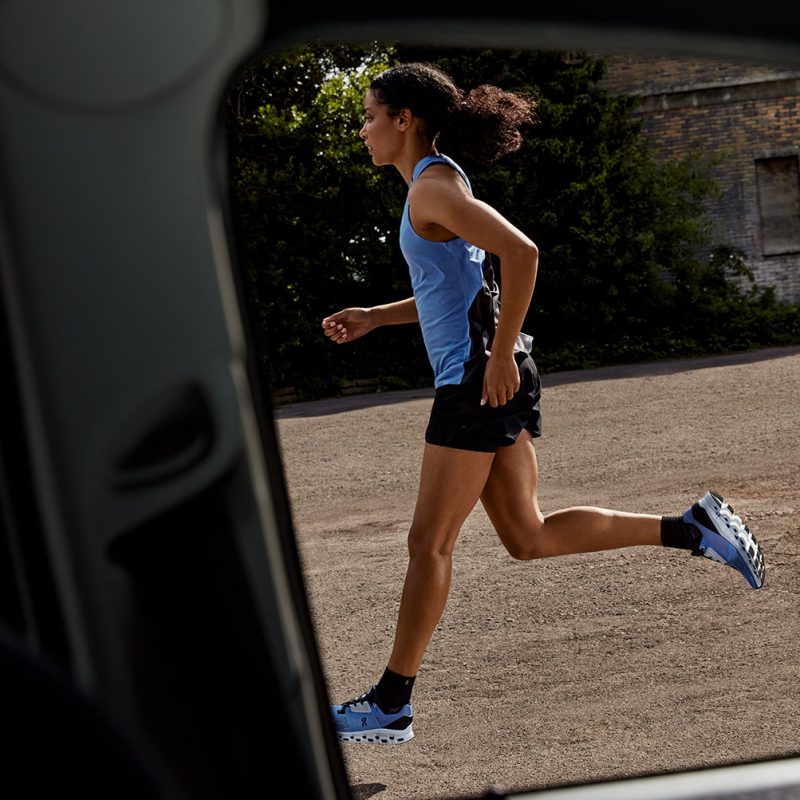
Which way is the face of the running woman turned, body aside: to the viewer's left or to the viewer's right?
to the viewer's left

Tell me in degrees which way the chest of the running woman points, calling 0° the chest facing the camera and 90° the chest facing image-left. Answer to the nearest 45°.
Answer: approximately 90°
